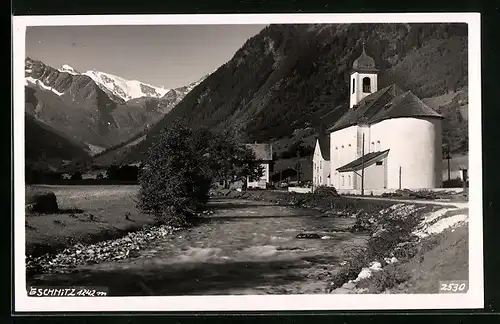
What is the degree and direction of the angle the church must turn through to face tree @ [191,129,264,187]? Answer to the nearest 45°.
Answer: approximately 45° to its left

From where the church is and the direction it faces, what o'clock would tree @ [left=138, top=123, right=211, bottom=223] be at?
The tree is roughly at 10 o'clock from the church.

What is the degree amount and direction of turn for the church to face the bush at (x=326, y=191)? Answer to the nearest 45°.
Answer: approximately 45° to its left

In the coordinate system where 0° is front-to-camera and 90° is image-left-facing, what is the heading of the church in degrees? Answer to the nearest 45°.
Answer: approximately 135°

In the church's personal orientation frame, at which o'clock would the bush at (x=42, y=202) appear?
The bush is roughly at 10 o'clock from the church.
